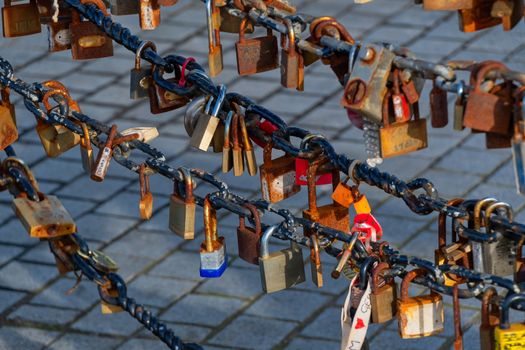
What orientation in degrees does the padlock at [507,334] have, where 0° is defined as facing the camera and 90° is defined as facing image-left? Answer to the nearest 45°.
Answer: approximately 0°

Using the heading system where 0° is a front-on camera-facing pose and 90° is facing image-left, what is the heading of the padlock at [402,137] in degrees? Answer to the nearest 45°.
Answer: approximately 0°

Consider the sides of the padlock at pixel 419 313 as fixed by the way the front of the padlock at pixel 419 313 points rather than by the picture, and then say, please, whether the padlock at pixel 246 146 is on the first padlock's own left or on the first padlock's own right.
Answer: on the first padlock's own right

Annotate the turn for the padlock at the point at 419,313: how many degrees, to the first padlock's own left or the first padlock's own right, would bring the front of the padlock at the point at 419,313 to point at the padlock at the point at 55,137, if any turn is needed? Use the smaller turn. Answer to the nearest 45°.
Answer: approximately 135° to the first padlock's own right

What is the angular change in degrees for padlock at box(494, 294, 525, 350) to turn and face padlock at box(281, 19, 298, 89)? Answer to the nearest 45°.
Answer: approximately 135° to its right
